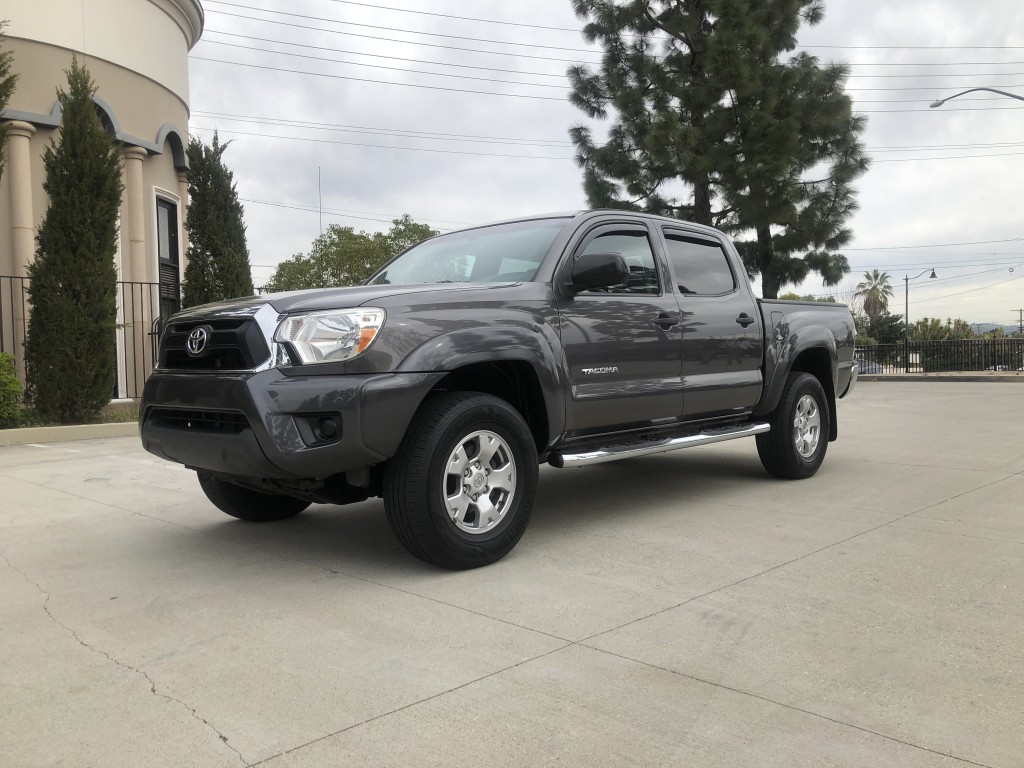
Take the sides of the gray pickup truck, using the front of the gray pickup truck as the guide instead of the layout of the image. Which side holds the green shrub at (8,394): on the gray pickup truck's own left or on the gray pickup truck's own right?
on the gray pickup truck's own right

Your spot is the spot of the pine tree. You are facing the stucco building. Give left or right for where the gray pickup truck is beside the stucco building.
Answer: left

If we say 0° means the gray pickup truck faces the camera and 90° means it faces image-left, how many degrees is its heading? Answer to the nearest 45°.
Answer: approximately 45°

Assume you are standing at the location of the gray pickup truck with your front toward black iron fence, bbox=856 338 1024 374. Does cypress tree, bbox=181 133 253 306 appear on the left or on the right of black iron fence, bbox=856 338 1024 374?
left

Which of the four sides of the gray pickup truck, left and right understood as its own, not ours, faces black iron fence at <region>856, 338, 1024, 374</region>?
back

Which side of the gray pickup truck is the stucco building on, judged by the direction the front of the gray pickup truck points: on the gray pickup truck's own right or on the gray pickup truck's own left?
on the gray pickup truck's own right

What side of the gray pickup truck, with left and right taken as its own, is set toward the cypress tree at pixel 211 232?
right

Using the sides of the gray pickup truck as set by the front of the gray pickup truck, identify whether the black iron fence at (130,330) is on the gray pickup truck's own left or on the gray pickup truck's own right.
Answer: on the gray pickup truck's own right

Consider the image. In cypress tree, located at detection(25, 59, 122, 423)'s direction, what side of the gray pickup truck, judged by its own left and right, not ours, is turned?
right
